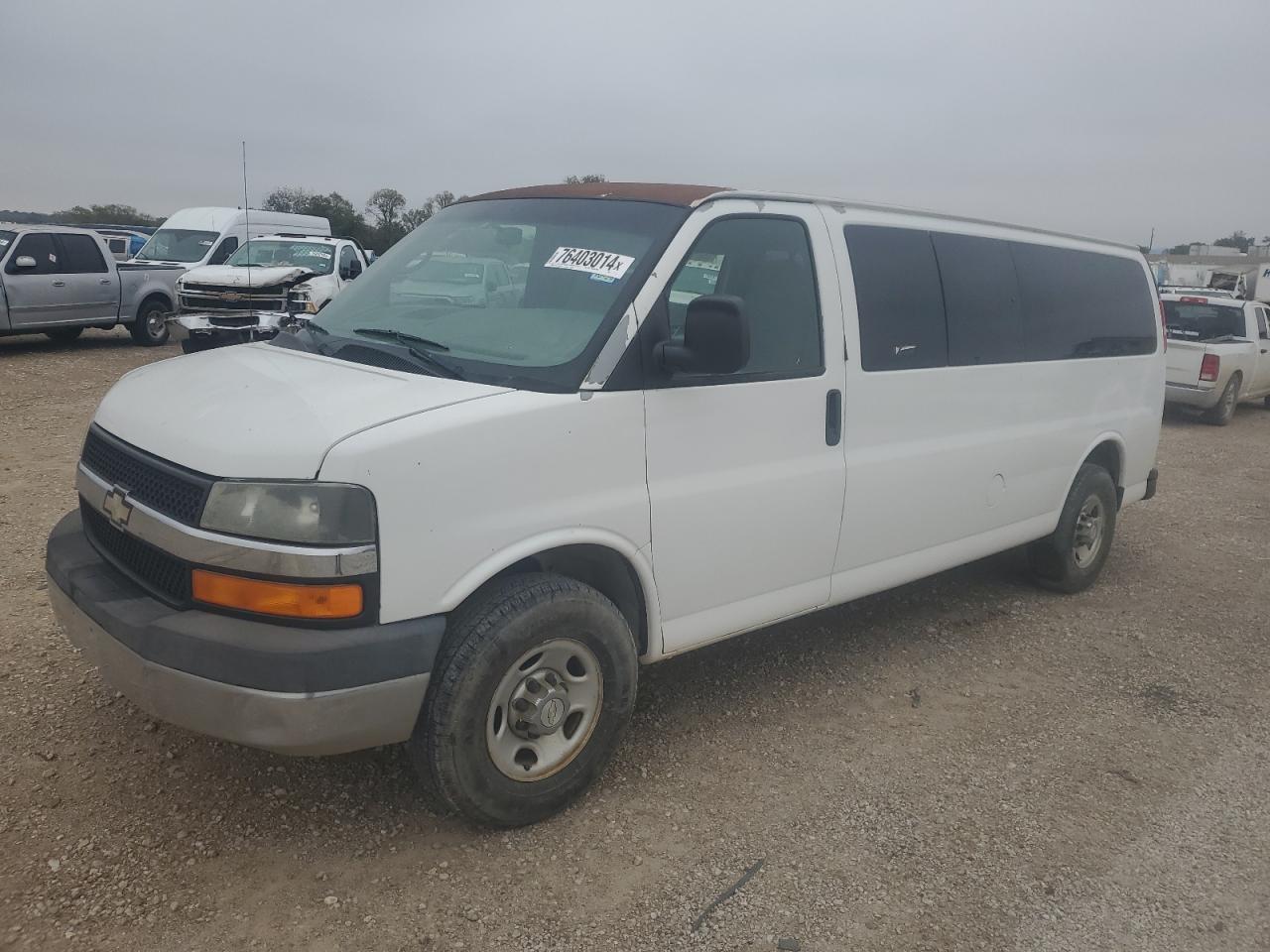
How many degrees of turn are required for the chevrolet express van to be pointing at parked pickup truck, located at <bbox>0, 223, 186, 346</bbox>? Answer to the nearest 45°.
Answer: approximately 90° to its right

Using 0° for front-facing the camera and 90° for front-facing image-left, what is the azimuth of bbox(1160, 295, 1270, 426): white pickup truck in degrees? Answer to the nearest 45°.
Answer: approximately 225°

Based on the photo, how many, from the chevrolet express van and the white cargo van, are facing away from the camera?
0

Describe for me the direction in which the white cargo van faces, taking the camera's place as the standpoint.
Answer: facing the viewer and to the left of the viewer

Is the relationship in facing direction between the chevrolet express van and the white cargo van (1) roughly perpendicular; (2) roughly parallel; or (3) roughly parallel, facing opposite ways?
roughly parallel

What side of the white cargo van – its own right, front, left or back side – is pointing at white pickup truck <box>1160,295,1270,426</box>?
left

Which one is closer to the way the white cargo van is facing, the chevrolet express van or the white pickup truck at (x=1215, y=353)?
the chevrolet express van

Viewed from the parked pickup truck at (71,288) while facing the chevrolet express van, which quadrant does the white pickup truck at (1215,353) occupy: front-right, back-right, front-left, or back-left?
front-left
